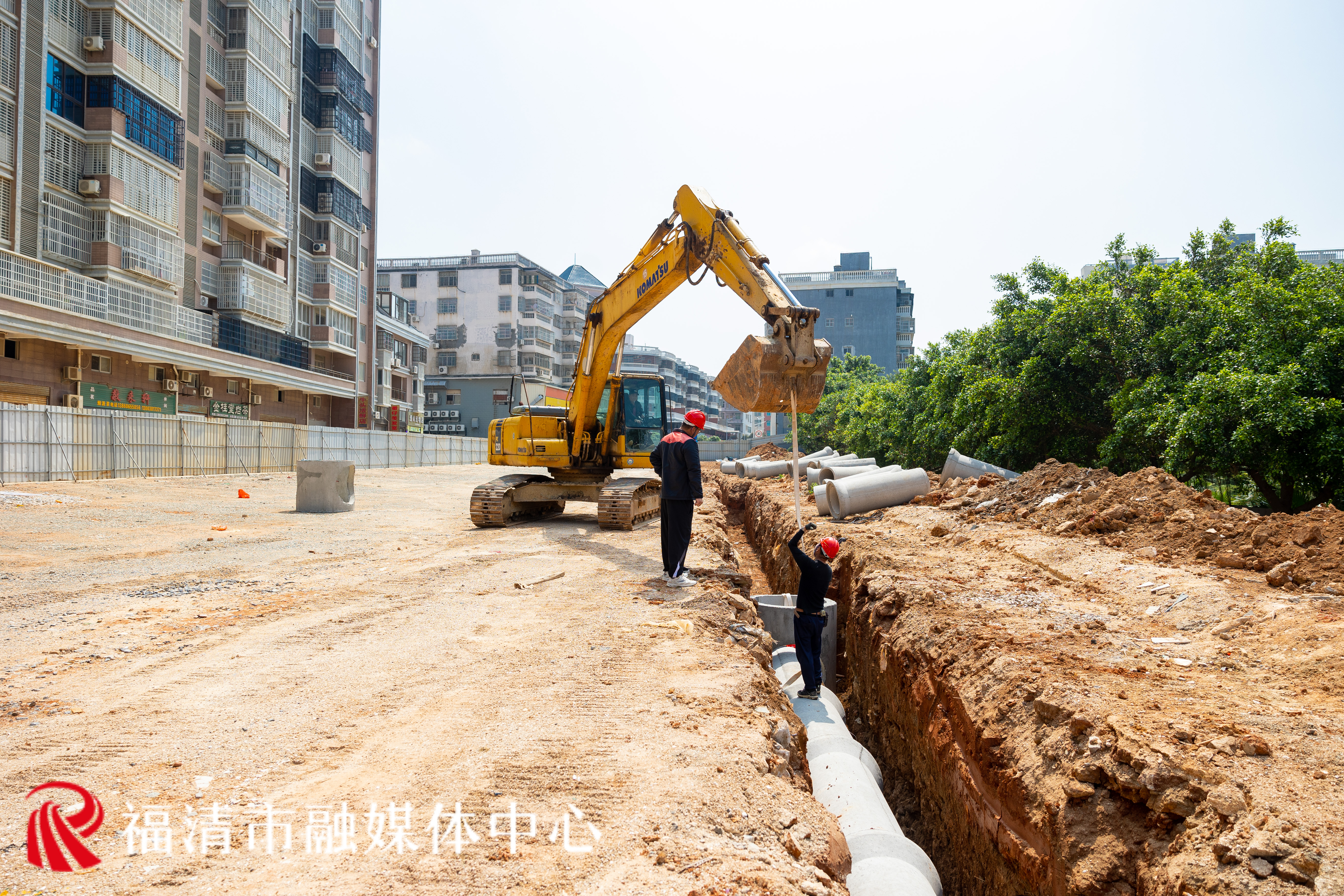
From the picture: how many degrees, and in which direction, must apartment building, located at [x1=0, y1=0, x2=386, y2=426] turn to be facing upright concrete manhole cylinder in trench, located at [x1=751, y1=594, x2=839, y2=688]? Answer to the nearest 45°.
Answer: approximately 45° to its right

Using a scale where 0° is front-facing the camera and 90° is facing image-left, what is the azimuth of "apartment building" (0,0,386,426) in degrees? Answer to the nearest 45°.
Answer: approximately 315°

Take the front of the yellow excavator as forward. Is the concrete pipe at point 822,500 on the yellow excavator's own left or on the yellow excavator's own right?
on the yellow excavator's own left

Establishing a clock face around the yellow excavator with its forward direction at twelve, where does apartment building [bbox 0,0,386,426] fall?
The apartment building is roughly at 6 o'clock from the yellow excavator.

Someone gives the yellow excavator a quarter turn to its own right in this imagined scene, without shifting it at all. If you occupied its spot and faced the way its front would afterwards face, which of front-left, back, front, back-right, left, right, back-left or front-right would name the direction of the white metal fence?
right

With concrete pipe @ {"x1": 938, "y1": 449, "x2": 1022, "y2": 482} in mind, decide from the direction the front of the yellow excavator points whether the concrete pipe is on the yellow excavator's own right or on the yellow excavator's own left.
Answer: on the yellow excavator's own left

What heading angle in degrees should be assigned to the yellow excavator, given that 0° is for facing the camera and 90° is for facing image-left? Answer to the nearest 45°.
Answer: approximately 315°

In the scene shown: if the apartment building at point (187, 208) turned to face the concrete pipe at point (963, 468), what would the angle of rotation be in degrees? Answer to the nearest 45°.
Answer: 0° — it already faces it
